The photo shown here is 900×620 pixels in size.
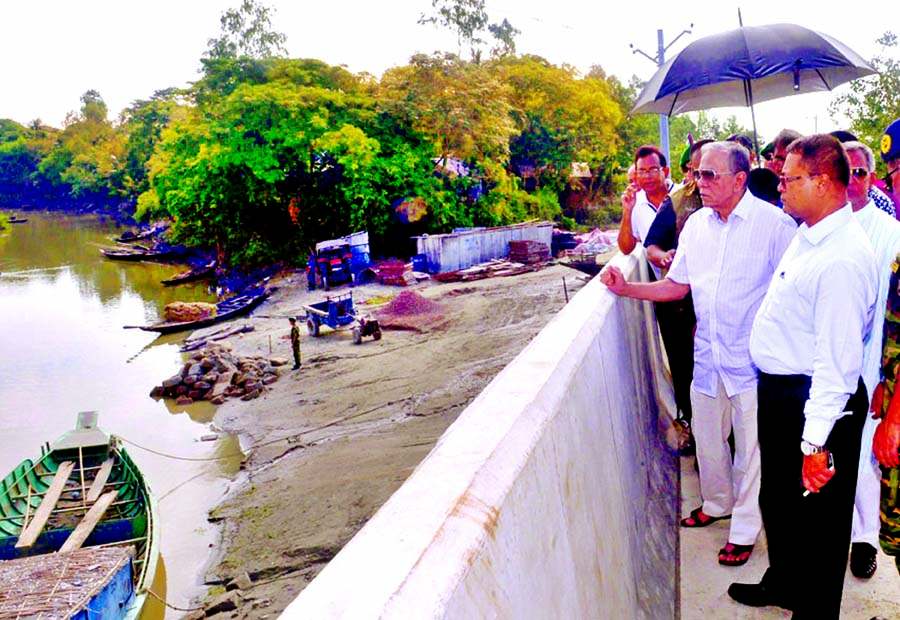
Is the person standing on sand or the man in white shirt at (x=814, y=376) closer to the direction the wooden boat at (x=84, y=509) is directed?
the person standing on sand

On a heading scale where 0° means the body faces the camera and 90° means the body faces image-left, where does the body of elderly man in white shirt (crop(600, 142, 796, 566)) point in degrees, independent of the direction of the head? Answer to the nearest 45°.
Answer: approximately 45°

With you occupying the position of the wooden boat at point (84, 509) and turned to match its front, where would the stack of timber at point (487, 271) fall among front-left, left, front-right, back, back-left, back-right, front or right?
front-right

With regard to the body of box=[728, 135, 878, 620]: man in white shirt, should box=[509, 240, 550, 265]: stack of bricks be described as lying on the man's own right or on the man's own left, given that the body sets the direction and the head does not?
on the man's own right

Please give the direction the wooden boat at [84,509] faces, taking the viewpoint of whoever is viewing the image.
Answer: facing away from the viewer

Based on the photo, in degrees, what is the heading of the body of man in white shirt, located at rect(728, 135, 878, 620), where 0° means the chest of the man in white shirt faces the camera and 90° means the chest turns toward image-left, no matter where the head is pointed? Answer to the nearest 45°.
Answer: approximately 90°

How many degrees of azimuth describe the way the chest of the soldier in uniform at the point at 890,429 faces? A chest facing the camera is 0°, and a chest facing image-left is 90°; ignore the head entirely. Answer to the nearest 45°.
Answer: approximately 90°

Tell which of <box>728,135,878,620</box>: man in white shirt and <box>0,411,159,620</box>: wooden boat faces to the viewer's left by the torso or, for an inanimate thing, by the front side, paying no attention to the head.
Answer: the man in white shirt

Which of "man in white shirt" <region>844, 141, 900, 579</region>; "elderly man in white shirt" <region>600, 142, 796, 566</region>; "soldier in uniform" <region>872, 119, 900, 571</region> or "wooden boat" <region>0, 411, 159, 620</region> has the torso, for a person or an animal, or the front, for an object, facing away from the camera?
the wooden boat

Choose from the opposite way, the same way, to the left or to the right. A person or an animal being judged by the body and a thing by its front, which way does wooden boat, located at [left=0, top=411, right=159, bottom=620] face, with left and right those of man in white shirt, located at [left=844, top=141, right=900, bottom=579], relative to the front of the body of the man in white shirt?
to the right

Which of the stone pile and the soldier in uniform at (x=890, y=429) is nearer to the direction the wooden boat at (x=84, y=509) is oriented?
the stone pile

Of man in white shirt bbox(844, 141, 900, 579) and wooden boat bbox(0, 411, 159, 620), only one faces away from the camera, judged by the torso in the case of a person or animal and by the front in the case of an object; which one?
the wooden boat

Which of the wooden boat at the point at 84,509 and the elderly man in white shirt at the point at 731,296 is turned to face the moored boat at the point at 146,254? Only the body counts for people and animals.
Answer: the wooden boat

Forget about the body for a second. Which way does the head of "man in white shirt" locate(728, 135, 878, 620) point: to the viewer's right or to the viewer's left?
to the viewer's left
